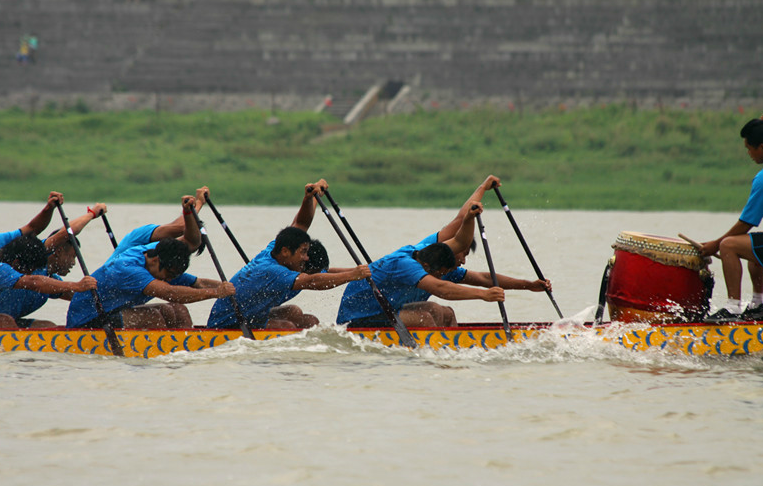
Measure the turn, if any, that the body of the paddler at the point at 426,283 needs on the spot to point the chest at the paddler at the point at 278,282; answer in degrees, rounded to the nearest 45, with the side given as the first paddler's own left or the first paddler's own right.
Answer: approximately 180°

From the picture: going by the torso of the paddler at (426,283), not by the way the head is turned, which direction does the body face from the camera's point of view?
to the viewer's right

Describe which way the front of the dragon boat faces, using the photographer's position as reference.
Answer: facing to the right of the viewer

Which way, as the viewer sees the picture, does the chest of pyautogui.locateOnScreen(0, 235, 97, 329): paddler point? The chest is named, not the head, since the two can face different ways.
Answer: to the viewer's right

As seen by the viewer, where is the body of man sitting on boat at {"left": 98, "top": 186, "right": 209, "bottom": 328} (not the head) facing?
to the viewer's right

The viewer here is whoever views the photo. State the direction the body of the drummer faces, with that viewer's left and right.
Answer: facing to the left of the viewer

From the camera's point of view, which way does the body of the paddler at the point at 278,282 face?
to the viewer's right

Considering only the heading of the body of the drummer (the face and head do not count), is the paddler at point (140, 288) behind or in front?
in front

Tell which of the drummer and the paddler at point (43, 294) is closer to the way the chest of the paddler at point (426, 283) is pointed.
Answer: the drummer

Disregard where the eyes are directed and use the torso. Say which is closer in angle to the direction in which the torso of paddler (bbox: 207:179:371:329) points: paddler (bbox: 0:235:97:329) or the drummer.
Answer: the drummer

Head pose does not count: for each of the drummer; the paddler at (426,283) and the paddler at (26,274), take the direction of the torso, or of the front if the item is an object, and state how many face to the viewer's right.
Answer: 2

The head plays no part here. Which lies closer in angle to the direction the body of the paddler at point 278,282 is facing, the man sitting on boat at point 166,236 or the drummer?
the drummer

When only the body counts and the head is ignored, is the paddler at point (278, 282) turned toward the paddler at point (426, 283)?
yes
